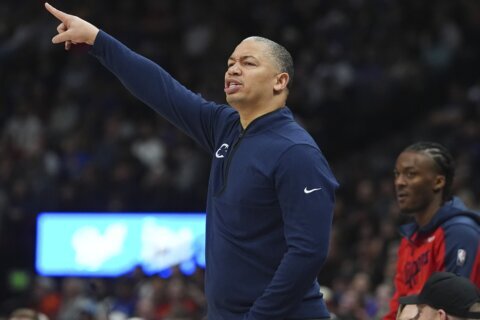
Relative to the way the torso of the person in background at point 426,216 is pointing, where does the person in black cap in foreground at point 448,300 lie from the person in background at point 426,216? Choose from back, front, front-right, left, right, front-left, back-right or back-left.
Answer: front-left

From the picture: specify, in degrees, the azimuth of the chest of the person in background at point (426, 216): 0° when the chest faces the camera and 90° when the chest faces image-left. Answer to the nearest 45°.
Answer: approximately 45°

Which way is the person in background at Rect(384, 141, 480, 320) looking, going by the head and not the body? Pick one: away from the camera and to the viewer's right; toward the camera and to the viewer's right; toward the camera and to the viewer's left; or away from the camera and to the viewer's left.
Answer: toward the camera and to the viewer's left
